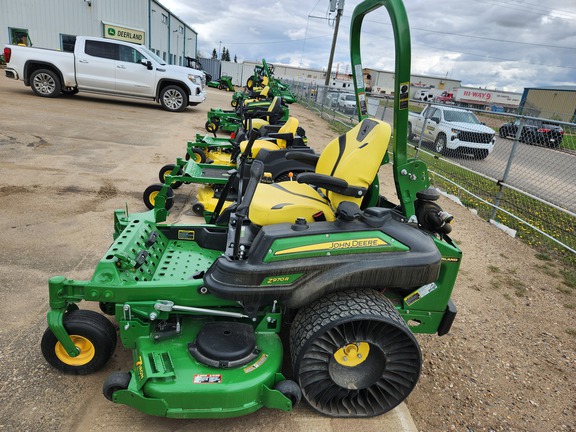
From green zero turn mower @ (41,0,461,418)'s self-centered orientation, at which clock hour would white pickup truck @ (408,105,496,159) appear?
The white pickup truck is roughly at 4 o'clock from the green zero turn mower.

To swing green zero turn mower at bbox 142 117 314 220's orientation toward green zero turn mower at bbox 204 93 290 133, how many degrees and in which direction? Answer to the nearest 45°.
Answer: approximately 90° to its right

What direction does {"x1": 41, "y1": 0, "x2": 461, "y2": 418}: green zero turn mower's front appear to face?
to the viewer's left

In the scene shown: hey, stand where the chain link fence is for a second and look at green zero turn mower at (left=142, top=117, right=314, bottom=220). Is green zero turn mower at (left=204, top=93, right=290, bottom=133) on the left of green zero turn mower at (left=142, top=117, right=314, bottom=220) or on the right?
right

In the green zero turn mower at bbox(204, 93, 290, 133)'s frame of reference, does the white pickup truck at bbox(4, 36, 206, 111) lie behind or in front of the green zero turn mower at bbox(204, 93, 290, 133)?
in front

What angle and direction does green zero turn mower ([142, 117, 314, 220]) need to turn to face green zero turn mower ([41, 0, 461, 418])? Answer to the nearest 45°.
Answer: approximately 90° to its left

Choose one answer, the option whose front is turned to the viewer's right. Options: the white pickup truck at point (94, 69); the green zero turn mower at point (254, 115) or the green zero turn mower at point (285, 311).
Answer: the white pickup truck

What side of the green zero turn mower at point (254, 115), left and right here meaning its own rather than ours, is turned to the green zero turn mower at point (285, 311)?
left

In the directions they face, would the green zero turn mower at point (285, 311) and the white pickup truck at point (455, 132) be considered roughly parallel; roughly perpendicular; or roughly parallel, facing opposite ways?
roughly perpendicular

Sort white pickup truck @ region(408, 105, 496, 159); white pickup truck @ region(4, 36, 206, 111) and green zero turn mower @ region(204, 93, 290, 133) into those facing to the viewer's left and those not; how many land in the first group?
1

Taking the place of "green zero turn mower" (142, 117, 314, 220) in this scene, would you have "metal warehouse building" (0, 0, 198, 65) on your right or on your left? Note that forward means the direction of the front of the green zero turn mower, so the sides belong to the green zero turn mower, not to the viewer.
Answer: on your right

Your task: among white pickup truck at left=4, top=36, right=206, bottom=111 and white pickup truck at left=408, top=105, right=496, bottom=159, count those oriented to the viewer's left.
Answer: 0

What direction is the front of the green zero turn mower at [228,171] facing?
to the viewer's left

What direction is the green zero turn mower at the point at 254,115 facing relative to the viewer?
to the viewer's left

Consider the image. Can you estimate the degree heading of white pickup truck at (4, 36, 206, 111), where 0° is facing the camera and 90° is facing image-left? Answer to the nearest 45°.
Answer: approximately 270°

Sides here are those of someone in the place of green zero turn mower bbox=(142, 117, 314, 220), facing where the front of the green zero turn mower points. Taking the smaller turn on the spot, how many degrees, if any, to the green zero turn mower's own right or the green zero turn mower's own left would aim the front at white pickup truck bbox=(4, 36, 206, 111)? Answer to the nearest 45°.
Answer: approximately 45° to the green zero turn mower's own right
